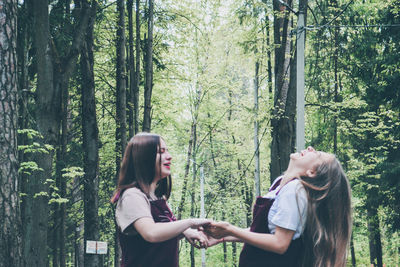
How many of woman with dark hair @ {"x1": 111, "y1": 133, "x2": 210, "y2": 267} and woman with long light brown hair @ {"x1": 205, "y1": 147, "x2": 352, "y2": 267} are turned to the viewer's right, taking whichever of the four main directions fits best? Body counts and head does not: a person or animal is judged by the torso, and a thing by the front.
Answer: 1

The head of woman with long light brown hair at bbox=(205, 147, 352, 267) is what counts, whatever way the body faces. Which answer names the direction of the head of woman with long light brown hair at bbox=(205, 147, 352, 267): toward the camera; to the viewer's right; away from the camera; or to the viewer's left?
to the viewer's left

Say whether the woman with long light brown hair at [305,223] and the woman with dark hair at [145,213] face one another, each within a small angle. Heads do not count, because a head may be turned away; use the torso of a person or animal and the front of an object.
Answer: yes

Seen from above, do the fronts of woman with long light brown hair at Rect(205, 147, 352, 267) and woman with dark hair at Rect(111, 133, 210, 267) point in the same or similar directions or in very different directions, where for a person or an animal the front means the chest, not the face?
very different directions

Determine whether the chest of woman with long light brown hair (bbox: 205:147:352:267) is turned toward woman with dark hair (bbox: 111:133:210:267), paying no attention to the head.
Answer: yes

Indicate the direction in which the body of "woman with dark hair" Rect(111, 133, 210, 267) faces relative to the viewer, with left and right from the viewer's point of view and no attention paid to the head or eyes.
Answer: facing to the right of the viewer

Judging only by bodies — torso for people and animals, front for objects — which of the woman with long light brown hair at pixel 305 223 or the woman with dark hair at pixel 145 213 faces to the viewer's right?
the woman with dark hair at pixel 145 213

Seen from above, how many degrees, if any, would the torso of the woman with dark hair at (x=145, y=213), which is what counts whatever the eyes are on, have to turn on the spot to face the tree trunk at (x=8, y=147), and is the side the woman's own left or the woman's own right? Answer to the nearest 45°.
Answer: approximately 135° to the woman's own left

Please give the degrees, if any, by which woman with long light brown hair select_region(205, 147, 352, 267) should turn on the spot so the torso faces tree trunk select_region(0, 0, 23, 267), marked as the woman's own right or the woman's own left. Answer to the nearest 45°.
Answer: approximately 45° to the woman's own right

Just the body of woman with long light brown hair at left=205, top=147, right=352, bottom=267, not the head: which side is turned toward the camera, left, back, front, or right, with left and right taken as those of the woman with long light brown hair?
left
